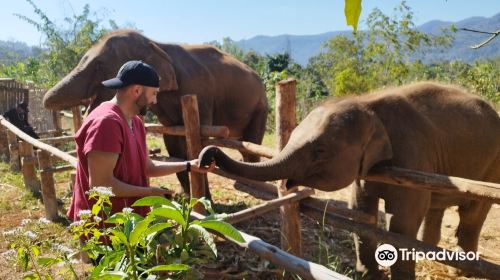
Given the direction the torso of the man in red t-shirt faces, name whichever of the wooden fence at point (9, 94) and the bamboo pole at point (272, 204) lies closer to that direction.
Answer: the bamboo pole

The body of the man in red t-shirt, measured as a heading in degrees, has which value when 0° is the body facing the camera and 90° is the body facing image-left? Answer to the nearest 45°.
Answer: approximately 270°

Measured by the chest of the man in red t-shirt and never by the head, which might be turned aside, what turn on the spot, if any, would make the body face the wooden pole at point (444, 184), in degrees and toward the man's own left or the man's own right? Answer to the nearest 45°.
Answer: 0° — they already face it

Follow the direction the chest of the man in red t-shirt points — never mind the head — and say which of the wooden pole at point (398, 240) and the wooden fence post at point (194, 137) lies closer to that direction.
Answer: the wooden pole

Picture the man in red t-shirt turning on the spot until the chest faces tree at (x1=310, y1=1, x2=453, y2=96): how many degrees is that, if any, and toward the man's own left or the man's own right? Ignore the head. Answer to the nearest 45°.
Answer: approximately 45° to the man's own left

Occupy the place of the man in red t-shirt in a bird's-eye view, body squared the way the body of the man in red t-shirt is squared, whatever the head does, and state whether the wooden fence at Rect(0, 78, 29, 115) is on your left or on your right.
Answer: on your left

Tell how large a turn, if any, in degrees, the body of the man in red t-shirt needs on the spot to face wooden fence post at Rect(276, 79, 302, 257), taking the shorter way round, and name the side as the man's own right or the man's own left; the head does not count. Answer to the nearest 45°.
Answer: approximately 45° to the man's own left

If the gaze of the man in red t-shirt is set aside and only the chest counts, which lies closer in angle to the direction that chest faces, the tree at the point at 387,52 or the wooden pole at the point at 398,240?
the wooden pole

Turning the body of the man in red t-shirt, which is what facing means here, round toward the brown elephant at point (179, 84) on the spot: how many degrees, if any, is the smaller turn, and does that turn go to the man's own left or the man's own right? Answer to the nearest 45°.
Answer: approximately 90° to the man's own left

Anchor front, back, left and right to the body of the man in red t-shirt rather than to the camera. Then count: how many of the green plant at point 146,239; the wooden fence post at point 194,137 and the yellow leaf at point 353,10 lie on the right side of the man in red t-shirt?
1
